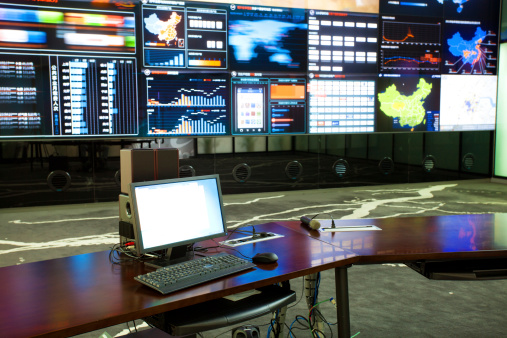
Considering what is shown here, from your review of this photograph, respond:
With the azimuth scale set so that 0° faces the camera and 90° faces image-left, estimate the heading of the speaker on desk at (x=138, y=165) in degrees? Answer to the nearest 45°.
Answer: approximately 315°

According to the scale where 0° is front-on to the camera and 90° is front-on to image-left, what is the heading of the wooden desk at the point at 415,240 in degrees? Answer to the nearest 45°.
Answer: approximately 0°

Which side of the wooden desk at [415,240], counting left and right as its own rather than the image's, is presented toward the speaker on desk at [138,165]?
right

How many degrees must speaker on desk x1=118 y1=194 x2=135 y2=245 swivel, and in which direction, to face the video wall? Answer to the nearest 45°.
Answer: approximately 135° to its left

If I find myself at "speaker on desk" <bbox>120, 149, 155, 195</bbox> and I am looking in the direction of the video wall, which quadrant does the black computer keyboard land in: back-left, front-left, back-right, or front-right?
back-right

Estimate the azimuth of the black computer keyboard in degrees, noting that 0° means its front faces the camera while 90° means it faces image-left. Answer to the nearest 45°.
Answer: approximately 315°

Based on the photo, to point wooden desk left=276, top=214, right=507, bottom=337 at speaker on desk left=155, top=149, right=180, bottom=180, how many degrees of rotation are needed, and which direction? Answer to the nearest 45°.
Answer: approximately 90° to its right

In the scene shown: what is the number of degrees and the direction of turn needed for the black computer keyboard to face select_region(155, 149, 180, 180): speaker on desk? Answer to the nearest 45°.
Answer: approximately 135° to its left
